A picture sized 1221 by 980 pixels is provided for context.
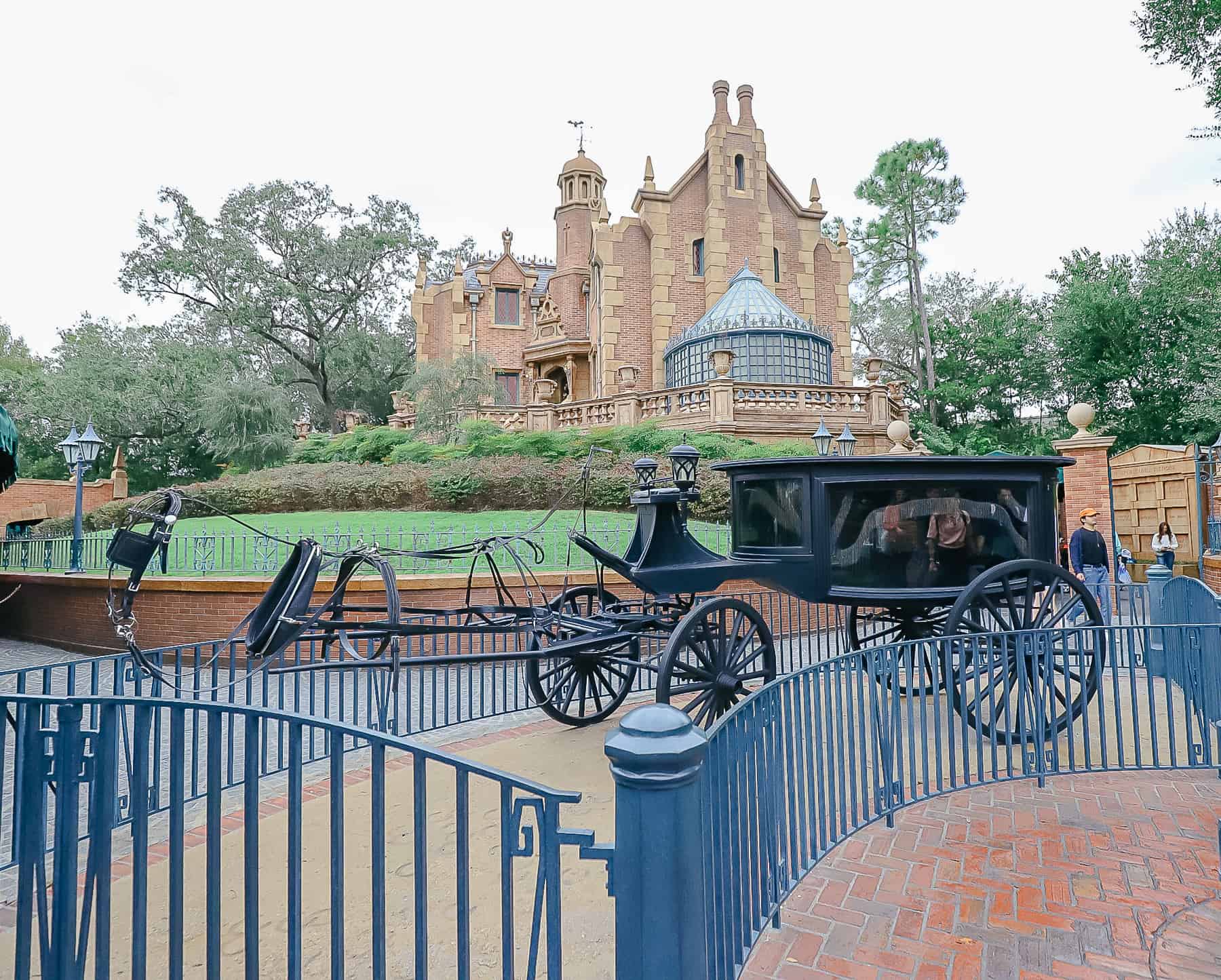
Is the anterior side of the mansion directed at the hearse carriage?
yes

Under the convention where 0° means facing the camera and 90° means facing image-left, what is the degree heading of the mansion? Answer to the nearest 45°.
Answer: approximately 0°

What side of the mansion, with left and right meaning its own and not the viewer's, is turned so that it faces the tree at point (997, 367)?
left

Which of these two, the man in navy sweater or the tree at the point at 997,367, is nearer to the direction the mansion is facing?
the man in navy sweater

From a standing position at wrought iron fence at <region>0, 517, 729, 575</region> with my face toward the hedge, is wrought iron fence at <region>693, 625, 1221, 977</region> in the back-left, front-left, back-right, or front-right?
back-right

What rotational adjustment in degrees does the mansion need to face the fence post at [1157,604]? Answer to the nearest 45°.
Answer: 0° — it already faces it

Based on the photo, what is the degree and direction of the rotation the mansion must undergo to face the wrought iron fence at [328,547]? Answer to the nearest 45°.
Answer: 0° — it already faces it

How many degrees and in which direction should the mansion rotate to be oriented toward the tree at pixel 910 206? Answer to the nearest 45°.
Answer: approximately 135° to its left

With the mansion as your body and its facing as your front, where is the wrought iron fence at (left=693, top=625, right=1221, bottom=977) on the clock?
The wrought iron fence is roughly at 12 o'clock from the mansion.

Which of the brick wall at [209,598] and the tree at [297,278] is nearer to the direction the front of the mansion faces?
the brick wall

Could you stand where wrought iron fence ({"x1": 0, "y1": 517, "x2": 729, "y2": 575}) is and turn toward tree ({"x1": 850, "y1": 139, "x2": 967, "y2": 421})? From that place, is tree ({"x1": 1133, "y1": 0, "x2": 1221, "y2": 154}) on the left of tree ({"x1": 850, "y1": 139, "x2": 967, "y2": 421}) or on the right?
right
